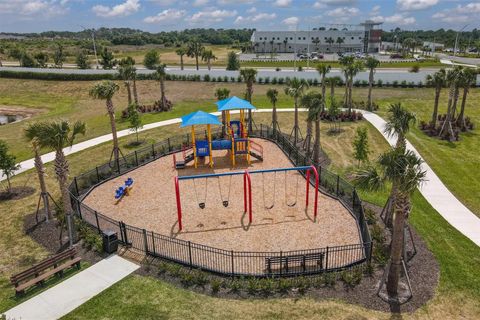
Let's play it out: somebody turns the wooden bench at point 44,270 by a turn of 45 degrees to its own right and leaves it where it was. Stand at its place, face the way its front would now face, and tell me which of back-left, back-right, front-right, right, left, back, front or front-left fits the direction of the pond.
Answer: back

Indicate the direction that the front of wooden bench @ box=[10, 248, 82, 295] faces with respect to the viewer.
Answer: facing the viewer and to the right of the viewer
